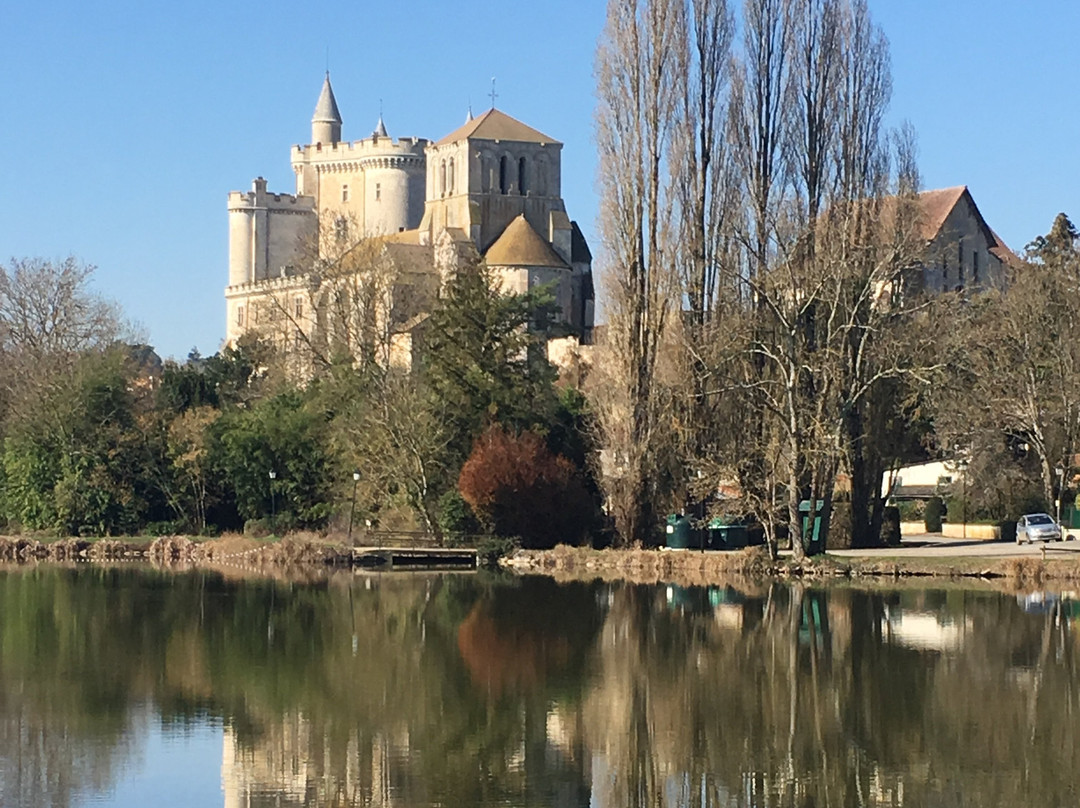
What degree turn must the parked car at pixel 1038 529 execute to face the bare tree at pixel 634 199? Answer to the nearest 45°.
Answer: approximately 90° to its right

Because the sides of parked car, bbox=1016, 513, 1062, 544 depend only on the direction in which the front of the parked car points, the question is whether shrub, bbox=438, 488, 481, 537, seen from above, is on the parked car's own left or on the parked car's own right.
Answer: on the parked car's own right

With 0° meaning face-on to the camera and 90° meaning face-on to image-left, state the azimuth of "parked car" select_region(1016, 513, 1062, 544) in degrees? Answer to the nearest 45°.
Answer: approximately 315°

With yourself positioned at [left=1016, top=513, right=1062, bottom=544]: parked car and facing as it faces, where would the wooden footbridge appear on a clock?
The wooden footbridge is roughly at 4 o'clock from the parked car.

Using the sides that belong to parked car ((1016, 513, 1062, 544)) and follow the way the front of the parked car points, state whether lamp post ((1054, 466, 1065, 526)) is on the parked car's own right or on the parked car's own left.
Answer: on the parked car's own left

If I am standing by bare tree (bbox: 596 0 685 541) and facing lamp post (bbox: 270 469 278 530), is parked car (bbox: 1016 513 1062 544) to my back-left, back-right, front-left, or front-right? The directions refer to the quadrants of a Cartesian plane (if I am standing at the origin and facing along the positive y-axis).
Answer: back-right

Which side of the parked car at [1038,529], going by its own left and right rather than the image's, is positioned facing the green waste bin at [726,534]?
right

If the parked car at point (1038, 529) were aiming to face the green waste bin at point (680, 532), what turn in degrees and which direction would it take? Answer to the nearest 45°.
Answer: approximately 90° to its right

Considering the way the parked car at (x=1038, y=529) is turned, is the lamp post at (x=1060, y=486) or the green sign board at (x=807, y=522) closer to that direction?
the green sign board

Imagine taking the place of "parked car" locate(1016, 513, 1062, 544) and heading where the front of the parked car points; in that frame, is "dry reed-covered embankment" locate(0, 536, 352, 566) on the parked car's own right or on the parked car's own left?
on the parked car's own right

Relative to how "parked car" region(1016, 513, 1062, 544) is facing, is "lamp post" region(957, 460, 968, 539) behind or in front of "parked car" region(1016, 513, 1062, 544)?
behind
